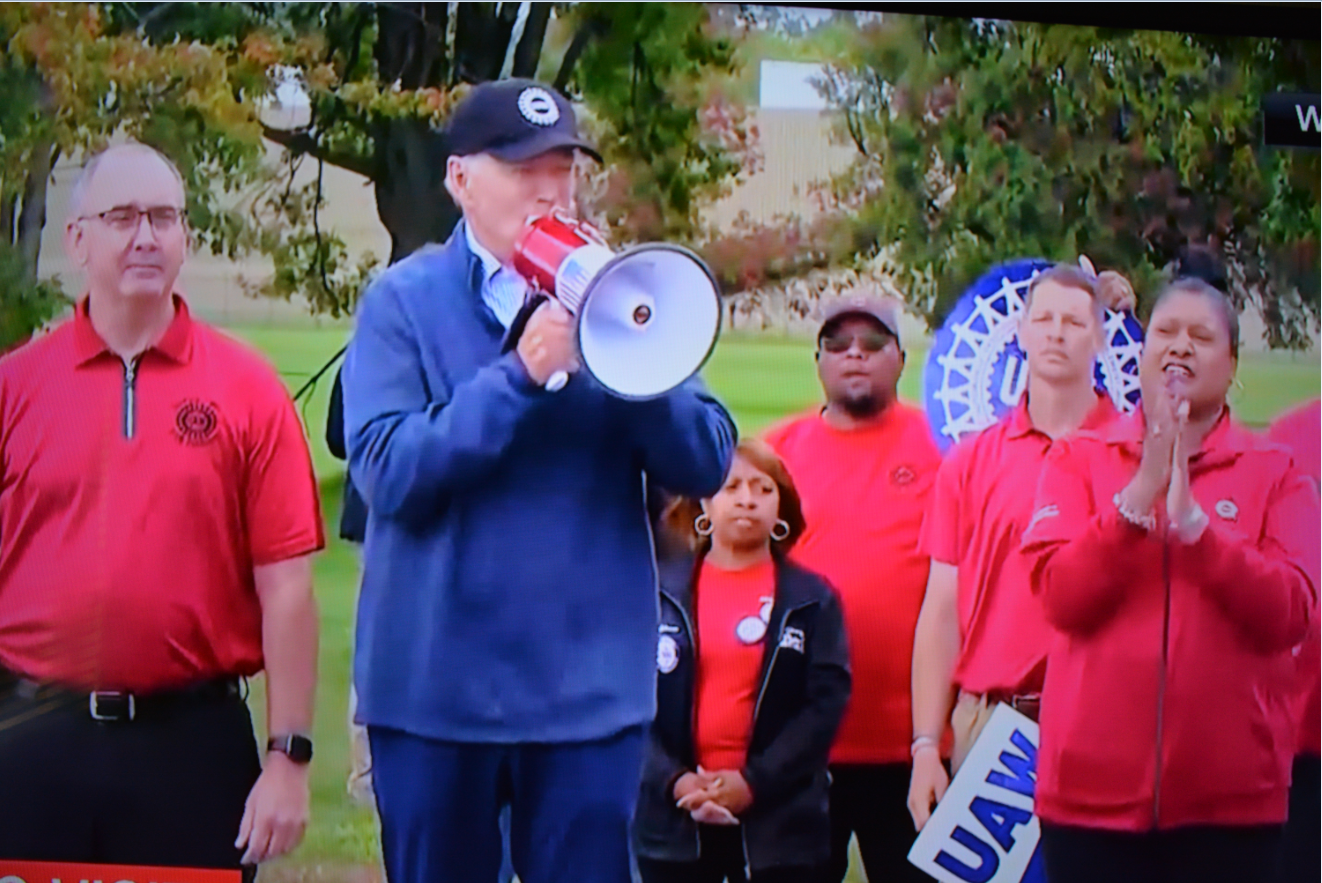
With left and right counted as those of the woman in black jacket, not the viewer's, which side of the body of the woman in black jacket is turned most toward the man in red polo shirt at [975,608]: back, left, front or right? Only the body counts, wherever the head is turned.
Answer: left

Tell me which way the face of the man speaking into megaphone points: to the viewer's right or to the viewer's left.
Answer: to the viewer's right

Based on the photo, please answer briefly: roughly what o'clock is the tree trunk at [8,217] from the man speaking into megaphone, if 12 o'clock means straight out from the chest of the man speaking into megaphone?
The tree trunk is roughly at 5 o'clock from the man speaking into megaphone.

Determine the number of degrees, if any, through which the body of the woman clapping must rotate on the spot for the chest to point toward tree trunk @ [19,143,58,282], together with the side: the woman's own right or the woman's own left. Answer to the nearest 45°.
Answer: approximately 90° to the woman's own right

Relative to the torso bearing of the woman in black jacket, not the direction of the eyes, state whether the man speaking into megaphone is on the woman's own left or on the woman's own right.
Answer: on the woman's own right

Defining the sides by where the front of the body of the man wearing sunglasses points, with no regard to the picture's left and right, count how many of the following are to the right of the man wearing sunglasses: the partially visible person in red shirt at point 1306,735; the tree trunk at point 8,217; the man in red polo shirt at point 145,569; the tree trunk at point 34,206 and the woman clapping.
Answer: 3
